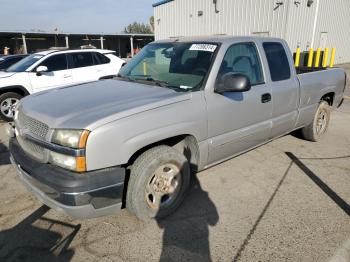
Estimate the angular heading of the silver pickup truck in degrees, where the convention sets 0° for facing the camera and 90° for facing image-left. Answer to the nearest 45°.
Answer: approximately 45°

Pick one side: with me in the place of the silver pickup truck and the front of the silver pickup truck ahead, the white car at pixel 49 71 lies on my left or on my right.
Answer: on my right
